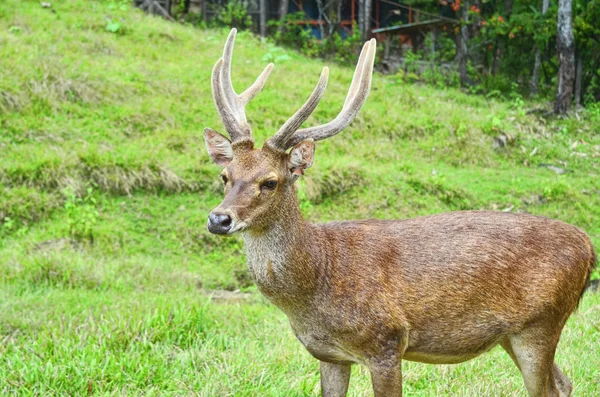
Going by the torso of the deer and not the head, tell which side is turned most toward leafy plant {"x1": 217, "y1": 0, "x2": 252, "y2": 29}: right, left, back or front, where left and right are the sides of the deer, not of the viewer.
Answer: right

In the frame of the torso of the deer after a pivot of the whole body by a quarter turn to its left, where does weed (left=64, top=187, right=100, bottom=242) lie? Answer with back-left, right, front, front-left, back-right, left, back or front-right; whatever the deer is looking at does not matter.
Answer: back-right

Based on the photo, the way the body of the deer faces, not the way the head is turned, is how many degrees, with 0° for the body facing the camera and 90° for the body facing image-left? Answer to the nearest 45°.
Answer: approximately 90°
